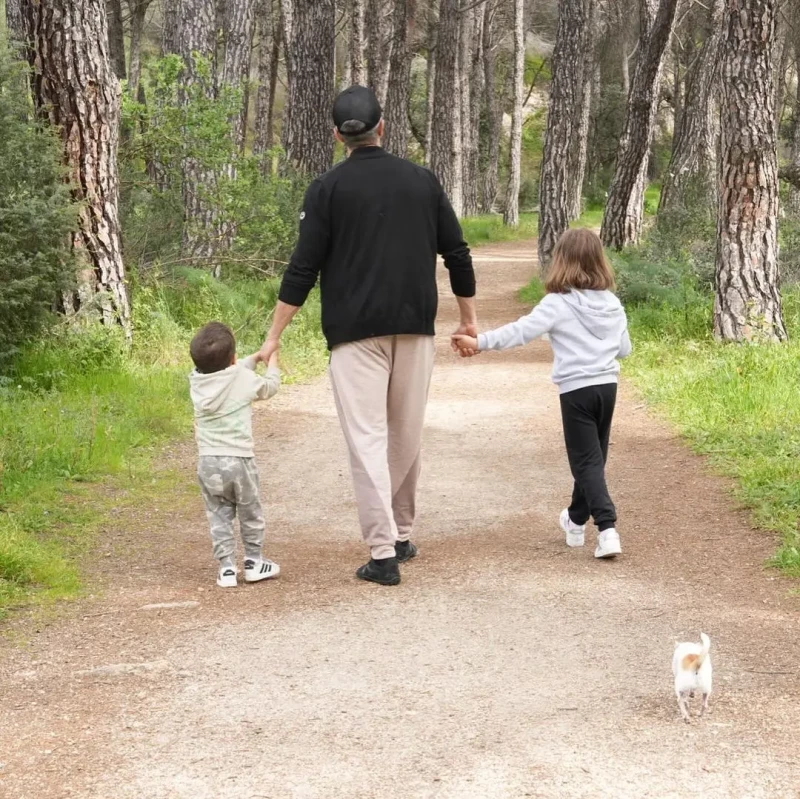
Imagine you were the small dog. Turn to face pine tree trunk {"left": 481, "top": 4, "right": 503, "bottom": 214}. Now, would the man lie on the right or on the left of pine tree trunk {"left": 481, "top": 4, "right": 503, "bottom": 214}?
left

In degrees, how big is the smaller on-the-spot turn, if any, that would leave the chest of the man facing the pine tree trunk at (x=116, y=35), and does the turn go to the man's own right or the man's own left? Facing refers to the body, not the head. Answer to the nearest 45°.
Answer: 0° — they already face it

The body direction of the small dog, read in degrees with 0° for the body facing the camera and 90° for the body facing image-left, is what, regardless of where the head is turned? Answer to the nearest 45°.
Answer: approximately 180°

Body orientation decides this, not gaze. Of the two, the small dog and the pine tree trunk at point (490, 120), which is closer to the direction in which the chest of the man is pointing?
the pine tree trunk

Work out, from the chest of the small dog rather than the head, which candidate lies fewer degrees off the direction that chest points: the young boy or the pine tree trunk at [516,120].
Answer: the pine tree trunk

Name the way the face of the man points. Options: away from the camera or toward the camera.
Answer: away from the camera

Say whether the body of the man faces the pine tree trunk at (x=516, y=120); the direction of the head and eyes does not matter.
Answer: yes

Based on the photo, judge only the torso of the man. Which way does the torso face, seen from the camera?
away from the camera

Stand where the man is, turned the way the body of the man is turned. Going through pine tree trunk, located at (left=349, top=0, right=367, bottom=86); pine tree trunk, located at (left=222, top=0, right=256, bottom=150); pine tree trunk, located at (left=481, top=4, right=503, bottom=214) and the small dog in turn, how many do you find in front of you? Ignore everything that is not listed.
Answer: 3

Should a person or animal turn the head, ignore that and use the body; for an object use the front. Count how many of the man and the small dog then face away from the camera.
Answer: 2

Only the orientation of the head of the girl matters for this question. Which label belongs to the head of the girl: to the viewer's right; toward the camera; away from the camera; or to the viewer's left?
away from the camera

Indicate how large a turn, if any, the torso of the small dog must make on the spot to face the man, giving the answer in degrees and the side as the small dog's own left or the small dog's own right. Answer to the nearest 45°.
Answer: approximately 45° to the small dog's own left

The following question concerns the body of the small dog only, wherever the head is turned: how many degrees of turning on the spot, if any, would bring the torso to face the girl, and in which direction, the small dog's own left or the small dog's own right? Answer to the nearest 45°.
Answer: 0° — it already faces them
